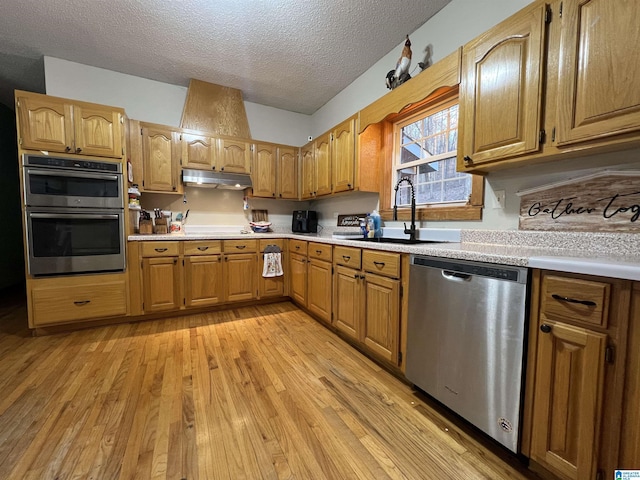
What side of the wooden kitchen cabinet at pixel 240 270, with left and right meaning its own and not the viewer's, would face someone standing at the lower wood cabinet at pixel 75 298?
right

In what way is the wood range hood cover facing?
toward the camera

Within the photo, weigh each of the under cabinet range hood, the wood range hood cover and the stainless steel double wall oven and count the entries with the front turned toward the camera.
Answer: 3

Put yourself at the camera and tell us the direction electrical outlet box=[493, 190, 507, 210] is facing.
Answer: facing the viewer and to the left of the viewer

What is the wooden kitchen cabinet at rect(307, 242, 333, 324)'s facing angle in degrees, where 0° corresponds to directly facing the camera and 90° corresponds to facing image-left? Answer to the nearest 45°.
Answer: approximately 45°

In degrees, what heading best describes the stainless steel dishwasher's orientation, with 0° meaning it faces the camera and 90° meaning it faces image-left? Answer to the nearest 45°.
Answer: approximately 45°

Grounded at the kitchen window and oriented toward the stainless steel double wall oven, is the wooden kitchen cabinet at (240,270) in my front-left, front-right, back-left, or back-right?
front-right

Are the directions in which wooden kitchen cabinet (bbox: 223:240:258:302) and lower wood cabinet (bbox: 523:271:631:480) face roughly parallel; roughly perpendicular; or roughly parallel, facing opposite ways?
roughly perpendicular

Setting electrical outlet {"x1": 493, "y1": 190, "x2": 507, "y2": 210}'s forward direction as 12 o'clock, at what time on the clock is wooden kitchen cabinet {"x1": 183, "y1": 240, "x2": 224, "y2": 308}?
The wooden kitchen cabinet is roughly at 1 o'clock from the electrical outlet.

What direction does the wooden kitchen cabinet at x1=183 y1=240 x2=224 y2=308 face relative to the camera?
toward the camera

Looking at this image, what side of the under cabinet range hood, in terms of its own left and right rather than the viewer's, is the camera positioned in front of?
front

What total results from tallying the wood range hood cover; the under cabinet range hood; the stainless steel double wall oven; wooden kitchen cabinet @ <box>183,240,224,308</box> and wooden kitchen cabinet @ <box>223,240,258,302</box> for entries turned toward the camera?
5

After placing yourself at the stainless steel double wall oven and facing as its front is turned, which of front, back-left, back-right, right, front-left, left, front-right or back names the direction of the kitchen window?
front-left

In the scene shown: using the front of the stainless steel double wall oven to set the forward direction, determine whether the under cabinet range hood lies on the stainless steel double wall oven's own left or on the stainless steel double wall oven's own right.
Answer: on the stainless steel double wall oven's own left
